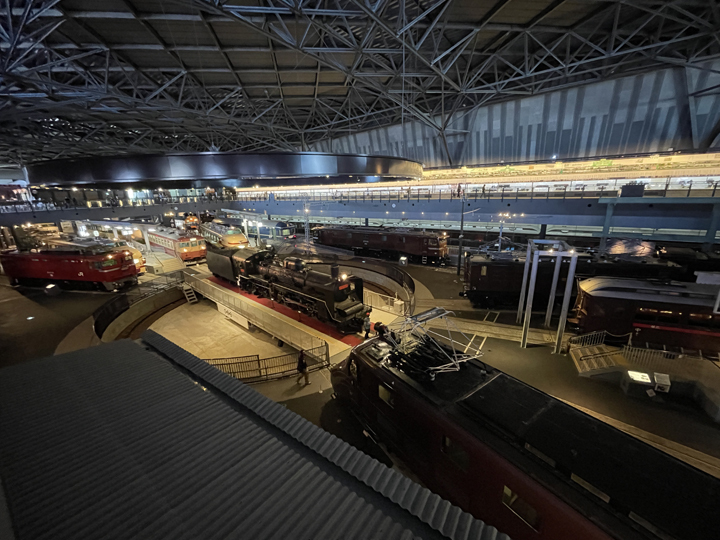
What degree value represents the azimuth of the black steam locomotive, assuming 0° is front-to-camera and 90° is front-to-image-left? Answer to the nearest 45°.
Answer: approximately 315°

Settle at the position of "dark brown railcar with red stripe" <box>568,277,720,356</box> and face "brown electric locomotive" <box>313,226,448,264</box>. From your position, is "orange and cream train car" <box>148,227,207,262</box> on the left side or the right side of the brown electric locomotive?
left

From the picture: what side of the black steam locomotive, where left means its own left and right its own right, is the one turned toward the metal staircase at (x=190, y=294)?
back

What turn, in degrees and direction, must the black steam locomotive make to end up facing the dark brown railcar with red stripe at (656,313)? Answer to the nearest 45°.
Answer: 0° — it already faces it

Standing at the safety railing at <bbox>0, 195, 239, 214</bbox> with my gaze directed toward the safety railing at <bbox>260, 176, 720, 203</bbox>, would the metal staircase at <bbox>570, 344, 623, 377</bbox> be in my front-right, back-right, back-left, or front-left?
front-right

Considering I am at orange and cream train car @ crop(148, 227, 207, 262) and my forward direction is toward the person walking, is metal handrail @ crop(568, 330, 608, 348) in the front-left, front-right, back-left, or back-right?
front-left

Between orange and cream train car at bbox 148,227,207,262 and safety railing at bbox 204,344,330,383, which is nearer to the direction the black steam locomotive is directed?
the safety railing

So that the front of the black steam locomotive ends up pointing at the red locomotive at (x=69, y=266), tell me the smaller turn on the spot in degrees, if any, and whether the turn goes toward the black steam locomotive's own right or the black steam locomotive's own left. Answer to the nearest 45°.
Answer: approximately 180°
